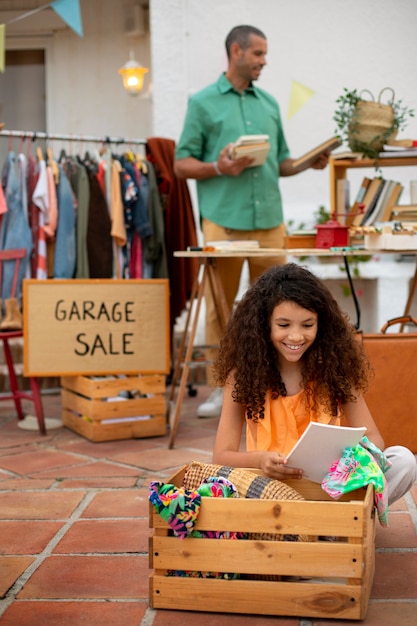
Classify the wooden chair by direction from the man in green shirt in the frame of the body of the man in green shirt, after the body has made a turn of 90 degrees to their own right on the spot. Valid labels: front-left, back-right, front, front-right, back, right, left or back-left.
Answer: front-right

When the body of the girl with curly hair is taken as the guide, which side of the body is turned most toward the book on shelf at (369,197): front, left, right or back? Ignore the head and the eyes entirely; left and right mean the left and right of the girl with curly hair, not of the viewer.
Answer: back

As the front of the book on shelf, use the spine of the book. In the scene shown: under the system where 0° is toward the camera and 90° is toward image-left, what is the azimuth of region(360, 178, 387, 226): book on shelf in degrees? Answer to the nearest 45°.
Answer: approximately 0°

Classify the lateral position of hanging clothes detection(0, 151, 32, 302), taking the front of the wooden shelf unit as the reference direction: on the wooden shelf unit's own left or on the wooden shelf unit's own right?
on the wooden shelf unit's own right

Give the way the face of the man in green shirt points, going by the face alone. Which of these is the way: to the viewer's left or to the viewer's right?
to the viewer's right

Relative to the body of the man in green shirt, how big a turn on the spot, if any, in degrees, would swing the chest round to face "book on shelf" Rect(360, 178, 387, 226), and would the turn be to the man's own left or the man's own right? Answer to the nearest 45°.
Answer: approximately 45° to the man's own left
